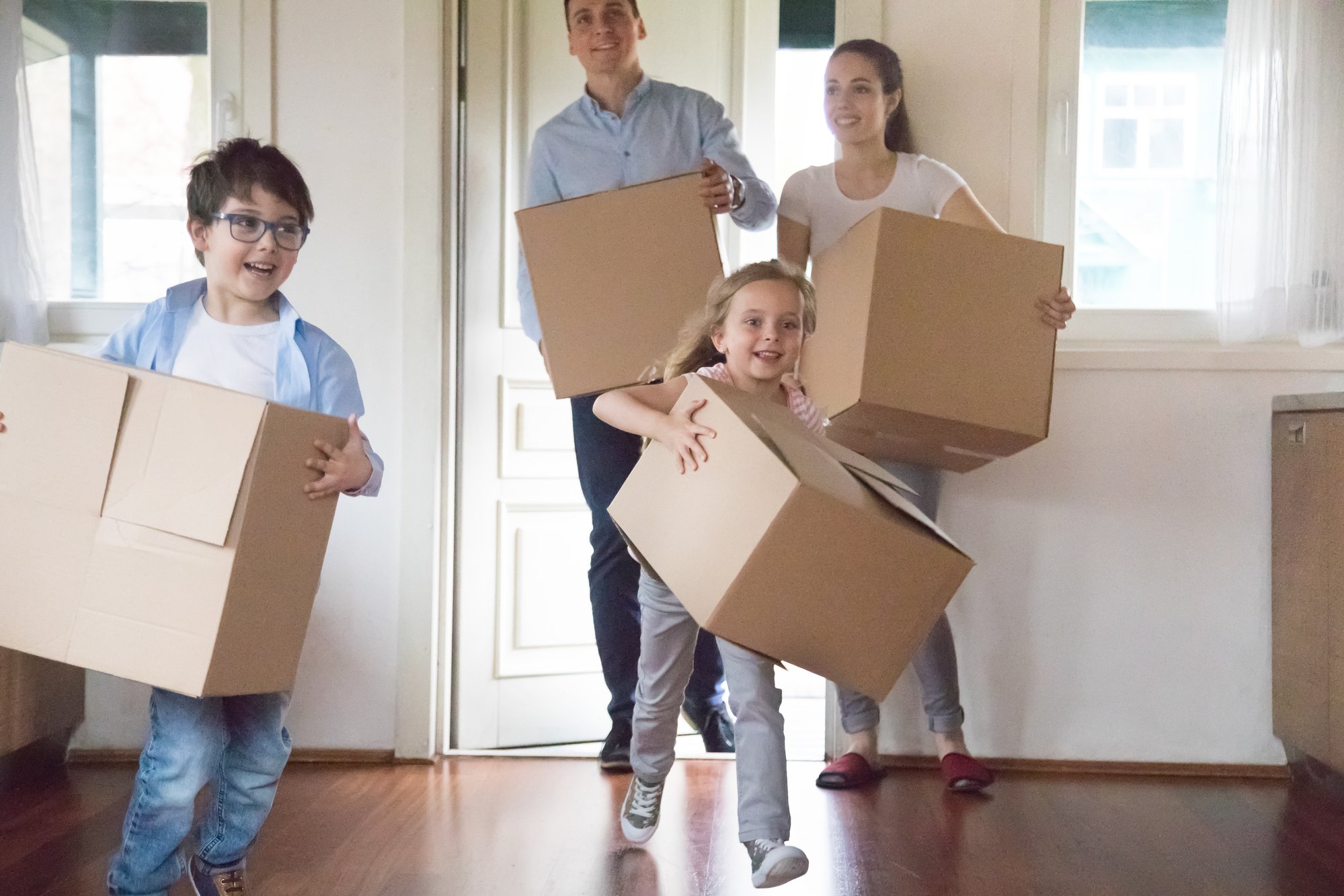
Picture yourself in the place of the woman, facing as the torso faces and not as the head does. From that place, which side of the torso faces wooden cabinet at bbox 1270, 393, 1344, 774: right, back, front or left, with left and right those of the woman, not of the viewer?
left

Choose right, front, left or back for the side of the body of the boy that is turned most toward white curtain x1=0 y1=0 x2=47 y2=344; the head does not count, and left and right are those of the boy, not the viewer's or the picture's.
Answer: back

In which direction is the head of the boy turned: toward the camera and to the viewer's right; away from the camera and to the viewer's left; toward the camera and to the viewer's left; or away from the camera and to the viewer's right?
toward the camera and to the viewer's right

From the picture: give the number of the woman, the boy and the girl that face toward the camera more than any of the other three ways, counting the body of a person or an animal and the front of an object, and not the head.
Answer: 3

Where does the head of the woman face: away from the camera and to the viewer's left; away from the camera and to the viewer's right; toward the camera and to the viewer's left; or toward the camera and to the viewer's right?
toward the camera and to the viewer's left

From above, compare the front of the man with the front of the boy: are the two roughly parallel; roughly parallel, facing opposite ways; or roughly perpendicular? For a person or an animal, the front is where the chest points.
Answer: roughly parallel

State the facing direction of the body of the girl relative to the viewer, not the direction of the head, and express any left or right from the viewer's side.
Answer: facing the viewer

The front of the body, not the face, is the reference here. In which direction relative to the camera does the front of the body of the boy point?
toward the camera

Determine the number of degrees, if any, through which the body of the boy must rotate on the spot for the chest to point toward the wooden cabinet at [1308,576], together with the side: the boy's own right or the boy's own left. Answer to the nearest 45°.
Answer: approximately 90° to the boy's own left

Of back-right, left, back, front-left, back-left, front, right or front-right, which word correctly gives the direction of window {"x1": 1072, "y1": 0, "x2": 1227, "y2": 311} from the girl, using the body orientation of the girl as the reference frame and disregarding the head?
back-left

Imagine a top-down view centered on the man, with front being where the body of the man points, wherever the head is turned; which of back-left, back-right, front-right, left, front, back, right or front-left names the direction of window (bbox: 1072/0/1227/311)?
left

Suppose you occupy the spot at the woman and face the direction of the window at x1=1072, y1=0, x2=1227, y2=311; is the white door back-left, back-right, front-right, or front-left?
back-left

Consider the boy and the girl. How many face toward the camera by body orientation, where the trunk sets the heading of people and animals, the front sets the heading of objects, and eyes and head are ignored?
2

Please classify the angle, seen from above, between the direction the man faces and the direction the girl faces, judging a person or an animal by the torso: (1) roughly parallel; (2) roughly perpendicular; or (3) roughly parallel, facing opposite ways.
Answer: roughly parallel

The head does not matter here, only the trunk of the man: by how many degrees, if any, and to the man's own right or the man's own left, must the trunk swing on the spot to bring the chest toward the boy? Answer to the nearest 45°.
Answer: approximately 45° to the man's own right
